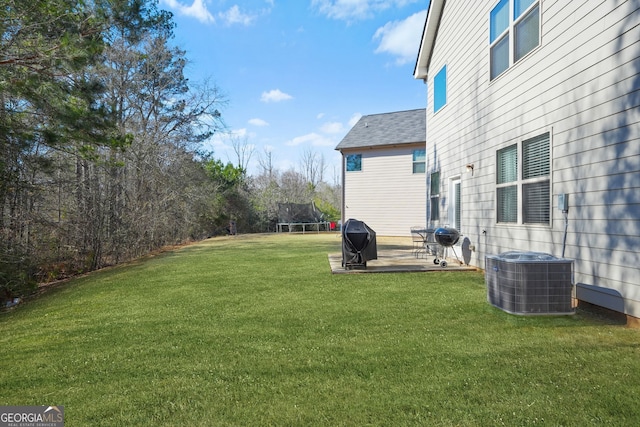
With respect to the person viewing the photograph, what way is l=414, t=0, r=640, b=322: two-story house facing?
facing away from the viewer and to the right of the viewer

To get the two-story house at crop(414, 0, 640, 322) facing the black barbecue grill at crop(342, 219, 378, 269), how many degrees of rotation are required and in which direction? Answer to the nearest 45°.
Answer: approximately 135° to its left
